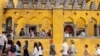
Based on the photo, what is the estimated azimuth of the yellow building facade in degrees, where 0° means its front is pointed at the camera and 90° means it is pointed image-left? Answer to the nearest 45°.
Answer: approximately 0°
